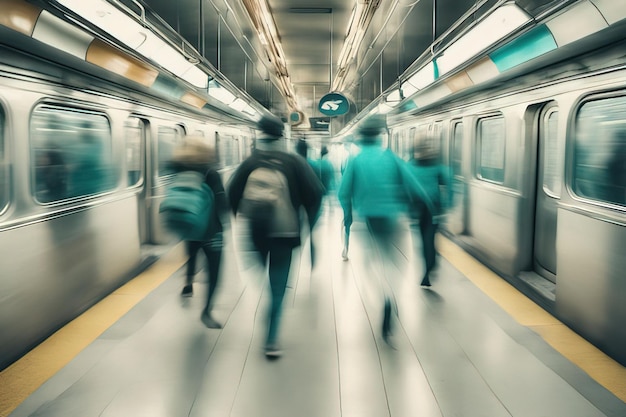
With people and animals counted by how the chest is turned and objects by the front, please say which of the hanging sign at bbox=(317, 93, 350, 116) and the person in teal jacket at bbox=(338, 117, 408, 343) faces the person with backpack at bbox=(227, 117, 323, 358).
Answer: the hanging sign

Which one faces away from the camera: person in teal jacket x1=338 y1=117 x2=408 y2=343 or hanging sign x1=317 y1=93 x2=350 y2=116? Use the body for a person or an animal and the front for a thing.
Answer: the person in teal jacket

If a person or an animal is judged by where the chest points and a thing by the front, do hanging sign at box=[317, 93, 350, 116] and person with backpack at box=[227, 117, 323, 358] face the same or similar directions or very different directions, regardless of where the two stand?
very different directions

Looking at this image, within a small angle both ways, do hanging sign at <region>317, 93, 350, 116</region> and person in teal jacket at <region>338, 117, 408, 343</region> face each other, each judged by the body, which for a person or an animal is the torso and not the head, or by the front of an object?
yes

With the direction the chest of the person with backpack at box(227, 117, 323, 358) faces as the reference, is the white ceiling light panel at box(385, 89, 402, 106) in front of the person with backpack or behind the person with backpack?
in front

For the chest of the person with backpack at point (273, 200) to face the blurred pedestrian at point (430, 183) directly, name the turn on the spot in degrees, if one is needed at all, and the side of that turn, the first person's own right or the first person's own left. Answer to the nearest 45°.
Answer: approximately 45° to the first person's own right

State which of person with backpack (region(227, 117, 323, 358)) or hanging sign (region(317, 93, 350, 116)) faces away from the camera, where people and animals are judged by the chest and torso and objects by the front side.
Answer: the person with backpack

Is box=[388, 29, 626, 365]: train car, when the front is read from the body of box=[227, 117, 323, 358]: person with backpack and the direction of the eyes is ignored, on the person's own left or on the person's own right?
on the person's own right

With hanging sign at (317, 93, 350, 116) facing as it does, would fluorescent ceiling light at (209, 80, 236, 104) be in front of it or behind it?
in front

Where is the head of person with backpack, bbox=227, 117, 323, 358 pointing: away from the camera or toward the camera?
away from the camera

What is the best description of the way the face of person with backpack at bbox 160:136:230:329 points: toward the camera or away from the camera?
away from the camera

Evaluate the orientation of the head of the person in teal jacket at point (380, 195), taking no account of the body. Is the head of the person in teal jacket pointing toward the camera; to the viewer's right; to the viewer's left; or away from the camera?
away from the camera

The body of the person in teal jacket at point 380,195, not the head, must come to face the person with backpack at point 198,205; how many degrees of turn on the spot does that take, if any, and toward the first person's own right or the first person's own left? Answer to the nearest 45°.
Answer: approximately 90° to the first person's own left

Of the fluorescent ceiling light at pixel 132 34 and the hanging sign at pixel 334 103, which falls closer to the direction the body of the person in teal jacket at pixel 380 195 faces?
the hanging sign

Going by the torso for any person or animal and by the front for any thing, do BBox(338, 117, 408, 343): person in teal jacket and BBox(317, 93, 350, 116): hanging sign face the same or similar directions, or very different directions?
very different directions

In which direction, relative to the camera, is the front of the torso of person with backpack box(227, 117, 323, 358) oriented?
away from the camera

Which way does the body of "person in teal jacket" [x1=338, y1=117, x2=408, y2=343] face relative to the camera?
away from the camera

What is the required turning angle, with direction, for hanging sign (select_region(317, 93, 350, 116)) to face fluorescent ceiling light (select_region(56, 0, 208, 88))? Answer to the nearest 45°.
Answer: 0° — it already faces it
